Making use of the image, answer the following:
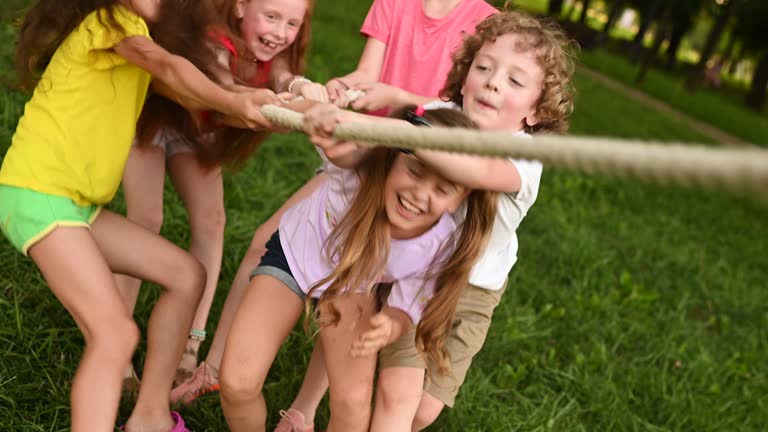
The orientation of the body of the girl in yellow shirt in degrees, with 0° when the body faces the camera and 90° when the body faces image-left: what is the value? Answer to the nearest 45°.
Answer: approximately 270°

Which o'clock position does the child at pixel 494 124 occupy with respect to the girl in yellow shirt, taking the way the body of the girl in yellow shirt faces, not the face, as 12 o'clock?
The child is roughly at 12 o'clock from the girl in yellow shirt.

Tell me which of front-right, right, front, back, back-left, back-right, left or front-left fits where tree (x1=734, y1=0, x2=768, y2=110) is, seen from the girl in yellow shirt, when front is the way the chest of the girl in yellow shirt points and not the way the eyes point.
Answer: front-left

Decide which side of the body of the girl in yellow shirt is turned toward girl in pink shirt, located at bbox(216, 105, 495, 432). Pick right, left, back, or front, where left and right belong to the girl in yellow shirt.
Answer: front

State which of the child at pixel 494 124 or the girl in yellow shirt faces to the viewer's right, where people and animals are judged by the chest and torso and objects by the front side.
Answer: the girl in yellow shirt
